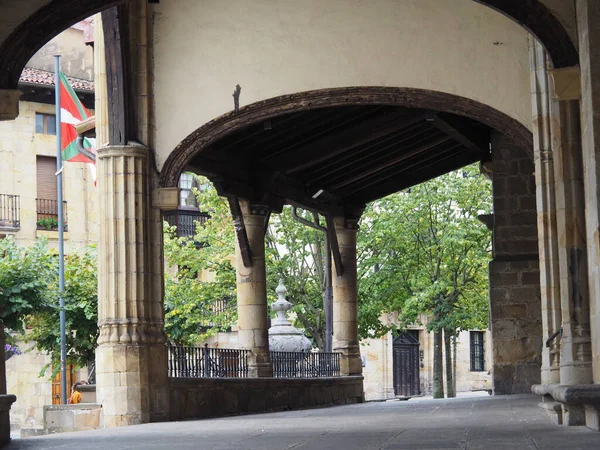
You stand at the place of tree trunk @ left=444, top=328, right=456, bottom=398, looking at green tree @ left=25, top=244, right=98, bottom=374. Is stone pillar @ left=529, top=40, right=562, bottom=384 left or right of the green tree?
left

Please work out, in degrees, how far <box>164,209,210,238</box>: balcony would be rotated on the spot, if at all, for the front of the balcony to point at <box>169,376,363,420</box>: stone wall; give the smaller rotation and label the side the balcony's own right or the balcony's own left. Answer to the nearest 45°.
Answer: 0° — it already faces it

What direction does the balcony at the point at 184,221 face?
toward the camera

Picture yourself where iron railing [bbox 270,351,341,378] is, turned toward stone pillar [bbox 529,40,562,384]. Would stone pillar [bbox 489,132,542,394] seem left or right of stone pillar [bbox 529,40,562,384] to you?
left

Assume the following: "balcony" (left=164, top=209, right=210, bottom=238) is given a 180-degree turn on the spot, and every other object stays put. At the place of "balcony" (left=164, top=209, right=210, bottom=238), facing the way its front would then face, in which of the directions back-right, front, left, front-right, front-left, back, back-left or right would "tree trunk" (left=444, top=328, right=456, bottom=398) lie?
back-right

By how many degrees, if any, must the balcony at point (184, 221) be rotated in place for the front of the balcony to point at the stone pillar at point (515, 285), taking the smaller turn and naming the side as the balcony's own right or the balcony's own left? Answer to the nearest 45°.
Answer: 0° — it already faces it

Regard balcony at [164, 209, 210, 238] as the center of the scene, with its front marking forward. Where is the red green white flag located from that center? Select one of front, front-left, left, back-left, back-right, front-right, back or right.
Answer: front

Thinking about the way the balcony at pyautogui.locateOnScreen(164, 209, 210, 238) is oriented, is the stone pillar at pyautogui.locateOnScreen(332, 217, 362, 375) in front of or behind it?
in front

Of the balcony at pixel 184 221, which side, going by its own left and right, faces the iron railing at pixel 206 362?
front

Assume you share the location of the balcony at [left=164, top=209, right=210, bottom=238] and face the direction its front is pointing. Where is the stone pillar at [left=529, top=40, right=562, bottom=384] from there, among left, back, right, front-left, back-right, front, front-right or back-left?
front

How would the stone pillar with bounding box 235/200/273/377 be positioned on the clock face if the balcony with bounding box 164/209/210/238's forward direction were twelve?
The stone pillar is roughly at 12 o'clock from the balcony.

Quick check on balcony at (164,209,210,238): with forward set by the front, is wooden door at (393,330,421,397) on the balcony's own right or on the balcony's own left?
on the balcony's own left

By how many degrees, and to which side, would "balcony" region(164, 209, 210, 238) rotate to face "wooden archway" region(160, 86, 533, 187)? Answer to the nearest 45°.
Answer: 0° — it already faces it

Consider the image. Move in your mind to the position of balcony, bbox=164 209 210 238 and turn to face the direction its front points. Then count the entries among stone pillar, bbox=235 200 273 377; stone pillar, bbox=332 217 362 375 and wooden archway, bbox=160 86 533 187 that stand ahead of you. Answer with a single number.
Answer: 3

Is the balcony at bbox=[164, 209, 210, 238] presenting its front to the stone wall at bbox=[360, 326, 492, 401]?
no

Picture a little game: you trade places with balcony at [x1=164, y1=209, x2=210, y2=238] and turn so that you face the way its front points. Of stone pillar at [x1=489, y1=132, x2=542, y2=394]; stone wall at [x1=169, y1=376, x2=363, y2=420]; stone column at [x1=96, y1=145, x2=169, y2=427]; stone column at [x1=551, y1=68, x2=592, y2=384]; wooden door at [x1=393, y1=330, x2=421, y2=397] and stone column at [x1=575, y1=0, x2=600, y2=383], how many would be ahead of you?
5

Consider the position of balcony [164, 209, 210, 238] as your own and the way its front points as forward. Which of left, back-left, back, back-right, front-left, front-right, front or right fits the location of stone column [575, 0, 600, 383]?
front
